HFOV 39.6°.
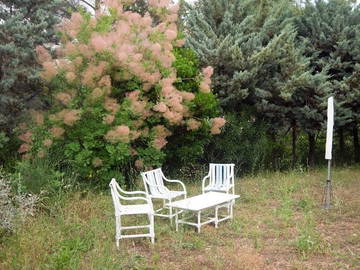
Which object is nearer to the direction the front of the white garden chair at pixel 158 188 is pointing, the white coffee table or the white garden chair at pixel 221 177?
the white coffee table

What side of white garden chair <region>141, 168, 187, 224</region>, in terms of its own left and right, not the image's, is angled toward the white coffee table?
front

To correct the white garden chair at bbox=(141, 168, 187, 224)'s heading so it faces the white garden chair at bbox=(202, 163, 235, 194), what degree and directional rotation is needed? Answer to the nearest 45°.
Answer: approximately 90° to its left

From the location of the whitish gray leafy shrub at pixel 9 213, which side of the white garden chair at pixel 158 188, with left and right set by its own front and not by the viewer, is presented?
right

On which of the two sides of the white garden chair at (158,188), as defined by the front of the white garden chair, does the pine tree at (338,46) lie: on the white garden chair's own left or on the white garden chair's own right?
on the white garden chair's own left

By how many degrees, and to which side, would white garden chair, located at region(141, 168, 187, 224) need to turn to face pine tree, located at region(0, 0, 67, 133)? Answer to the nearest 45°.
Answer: approximately 180°

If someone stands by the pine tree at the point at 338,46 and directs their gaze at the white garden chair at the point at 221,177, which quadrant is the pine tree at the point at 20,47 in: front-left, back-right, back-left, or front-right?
front-right

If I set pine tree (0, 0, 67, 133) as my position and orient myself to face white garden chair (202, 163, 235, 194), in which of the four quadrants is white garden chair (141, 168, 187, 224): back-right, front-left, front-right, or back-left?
front-right
